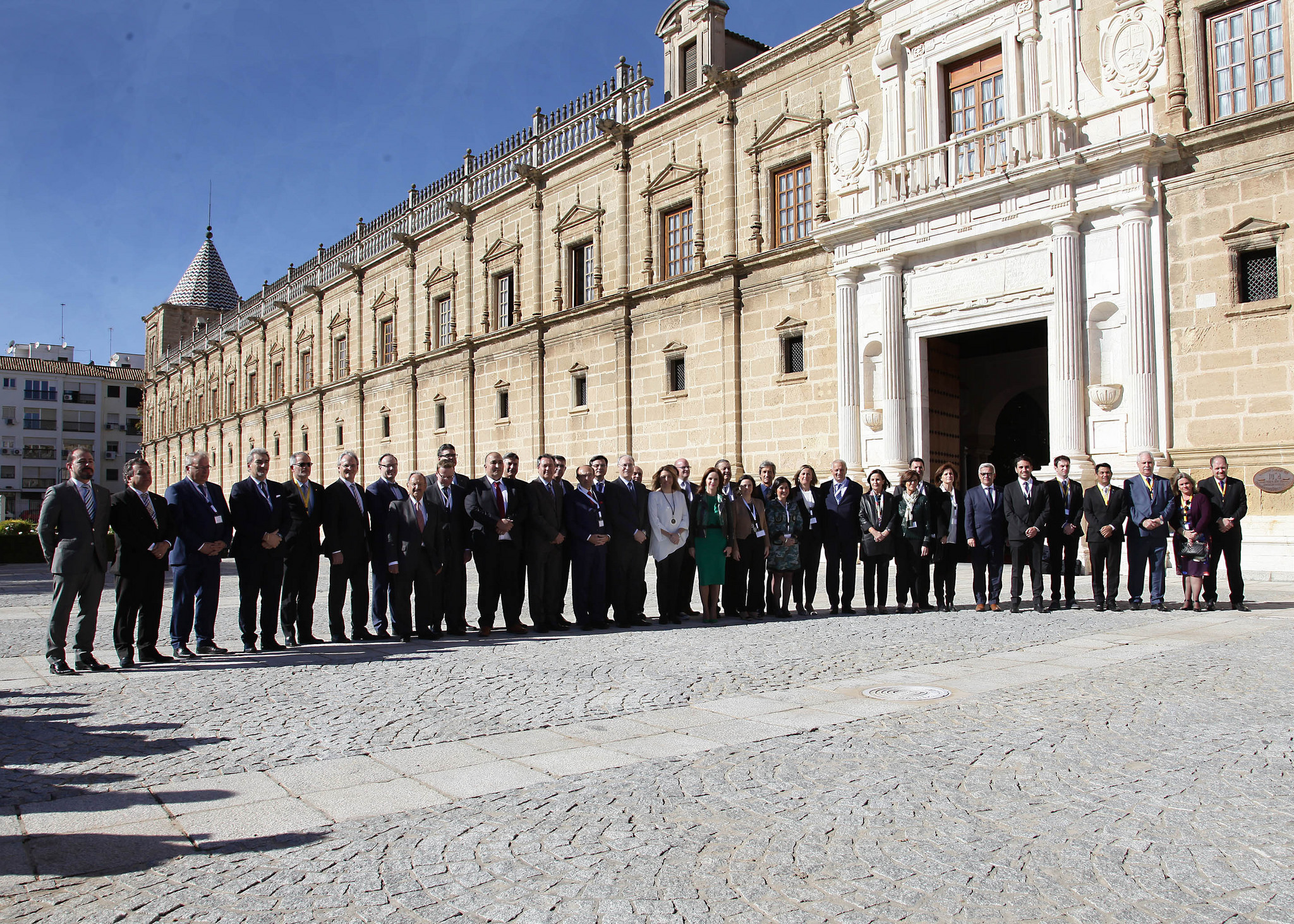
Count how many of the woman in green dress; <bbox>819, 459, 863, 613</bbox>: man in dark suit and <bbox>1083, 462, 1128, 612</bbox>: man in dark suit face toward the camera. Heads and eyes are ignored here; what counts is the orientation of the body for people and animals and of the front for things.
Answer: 3

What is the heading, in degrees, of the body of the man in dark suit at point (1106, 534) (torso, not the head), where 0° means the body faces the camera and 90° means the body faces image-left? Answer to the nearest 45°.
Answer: approximately 0°

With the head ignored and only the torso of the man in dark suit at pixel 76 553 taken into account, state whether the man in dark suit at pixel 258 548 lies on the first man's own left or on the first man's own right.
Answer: on the first man's own left

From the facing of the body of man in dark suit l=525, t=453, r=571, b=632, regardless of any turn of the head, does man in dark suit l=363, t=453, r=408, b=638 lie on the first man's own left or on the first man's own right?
on the first man's own right

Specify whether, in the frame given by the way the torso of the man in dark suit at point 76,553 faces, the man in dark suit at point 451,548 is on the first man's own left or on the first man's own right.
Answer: on the first man's own left

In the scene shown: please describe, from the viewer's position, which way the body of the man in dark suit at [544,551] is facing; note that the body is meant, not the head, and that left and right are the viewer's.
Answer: facing the viewer and to the right of the viewer

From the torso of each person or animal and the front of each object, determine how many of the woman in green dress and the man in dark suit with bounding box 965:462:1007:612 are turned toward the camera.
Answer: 2

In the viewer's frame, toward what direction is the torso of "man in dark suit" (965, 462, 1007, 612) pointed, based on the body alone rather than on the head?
toward the camera

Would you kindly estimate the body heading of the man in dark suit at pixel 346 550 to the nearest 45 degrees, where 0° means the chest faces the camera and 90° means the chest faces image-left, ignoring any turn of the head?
approximately 315°

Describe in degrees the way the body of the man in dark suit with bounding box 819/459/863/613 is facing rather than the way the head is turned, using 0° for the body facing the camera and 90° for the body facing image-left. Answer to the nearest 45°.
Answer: approximately 0°

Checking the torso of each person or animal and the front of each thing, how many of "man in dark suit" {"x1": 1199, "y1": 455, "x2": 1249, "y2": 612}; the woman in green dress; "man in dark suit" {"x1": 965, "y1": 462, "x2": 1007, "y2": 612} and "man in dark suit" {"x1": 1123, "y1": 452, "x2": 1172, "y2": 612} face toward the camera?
4

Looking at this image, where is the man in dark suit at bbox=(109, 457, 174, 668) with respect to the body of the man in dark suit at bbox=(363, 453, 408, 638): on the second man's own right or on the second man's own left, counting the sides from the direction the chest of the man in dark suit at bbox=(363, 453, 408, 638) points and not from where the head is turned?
on the second man's own right

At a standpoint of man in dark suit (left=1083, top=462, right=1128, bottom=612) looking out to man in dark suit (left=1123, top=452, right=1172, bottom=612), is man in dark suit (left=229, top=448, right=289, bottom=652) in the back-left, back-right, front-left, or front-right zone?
back-right

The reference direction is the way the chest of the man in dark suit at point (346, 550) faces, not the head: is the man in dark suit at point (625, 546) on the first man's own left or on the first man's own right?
on the first man's own left

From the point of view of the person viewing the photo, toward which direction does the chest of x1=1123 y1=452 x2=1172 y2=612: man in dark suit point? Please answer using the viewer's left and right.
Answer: facing the viewer

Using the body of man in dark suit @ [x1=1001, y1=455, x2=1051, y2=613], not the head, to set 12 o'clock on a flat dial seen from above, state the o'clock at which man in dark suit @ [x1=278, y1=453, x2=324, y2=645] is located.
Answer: man in dark suit @ [x1=278, y1=453, x2=324, y2=645] is roughly at 2 o'clock from man in dark suit @ [x1=1001, y1=455, x2=1051, y2=613].

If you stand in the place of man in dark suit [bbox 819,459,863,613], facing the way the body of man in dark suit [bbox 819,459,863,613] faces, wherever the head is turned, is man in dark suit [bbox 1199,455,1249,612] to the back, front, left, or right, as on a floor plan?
left

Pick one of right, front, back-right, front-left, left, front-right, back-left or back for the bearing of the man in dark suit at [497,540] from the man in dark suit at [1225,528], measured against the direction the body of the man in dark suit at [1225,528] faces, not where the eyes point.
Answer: front-right

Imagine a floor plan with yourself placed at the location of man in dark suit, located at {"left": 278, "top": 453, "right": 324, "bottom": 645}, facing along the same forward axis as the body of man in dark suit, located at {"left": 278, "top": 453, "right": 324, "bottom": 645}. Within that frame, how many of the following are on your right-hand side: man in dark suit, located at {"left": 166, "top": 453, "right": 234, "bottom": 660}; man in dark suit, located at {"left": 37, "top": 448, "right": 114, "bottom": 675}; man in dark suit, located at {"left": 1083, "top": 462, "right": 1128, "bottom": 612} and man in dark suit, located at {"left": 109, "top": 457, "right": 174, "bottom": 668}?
3
